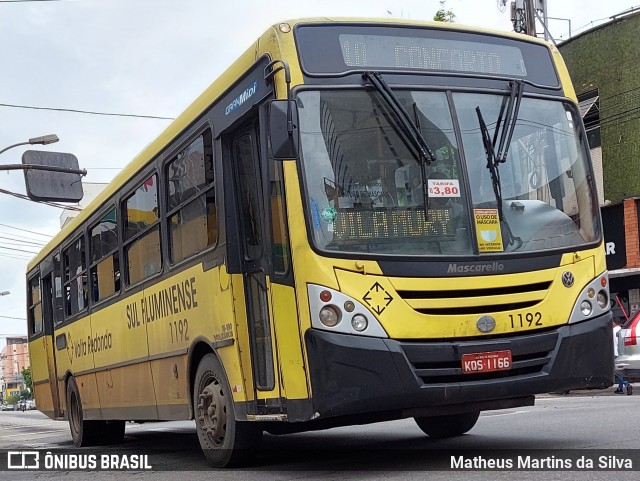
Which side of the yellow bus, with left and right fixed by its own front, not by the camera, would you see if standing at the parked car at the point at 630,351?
left

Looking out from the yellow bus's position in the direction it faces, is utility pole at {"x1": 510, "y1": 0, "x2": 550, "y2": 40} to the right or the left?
on its left

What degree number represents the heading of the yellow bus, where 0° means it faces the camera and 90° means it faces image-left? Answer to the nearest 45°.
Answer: approximately 315°
